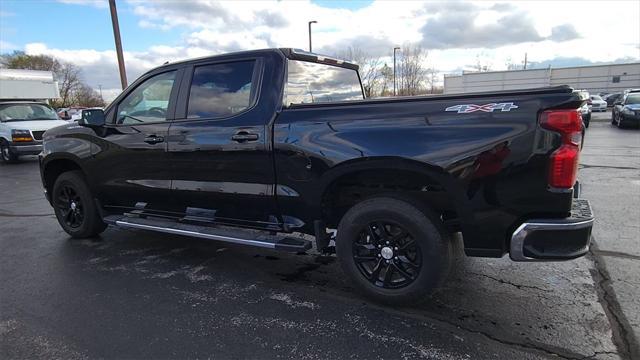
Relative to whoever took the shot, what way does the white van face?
facing the viewer and to the right of the viewer

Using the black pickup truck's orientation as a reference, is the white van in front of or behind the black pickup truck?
in front

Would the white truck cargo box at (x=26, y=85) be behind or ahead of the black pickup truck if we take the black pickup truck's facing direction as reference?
ahead

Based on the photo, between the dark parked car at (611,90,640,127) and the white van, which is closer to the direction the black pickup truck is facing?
the white van

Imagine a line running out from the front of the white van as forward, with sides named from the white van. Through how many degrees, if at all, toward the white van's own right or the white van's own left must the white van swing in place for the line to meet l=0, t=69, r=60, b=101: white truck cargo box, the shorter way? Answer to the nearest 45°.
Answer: approximately 135° to the white van's own left

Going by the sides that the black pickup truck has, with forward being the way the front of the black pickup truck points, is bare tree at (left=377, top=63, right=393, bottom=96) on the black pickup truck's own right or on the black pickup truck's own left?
on the black pickup truck's own right

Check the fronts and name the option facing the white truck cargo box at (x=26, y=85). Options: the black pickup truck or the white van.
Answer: the black pickup truck

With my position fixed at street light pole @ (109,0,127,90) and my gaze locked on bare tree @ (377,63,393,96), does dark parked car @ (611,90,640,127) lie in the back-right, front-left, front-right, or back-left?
front-right

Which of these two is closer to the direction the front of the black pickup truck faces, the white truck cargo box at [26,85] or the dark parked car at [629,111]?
the white truck cargo box

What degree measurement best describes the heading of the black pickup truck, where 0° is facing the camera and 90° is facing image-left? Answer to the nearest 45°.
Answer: approximately 135°

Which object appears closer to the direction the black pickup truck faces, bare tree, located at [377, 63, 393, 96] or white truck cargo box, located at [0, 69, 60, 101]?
the white truck cargo box
